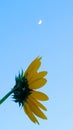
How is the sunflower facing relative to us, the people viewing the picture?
facing to the right of the viewer
